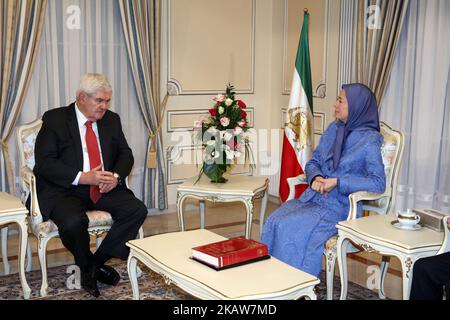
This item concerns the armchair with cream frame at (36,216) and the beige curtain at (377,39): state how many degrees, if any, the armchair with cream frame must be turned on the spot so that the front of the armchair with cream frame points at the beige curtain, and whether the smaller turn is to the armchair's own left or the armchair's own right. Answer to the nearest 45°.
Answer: approximately 45° to the armchair's own left

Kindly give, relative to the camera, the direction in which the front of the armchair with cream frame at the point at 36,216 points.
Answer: facing the viewer and to the right of the viewer

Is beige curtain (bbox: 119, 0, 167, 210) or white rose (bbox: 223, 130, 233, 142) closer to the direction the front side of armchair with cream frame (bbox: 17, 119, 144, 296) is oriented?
the white rose

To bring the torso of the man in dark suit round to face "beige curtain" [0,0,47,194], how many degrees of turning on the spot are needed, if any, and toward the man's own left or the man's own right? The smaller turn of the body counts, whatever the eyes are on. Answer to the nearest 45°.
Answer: approximately 180°

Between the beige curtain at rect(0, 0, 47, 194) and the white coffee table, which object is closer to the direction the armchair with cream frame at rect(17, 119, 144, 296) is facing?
the white coffee table

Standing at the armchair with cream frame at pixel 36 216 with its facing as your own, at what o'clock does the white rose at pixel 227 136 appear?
The white rose is roughly at 10 o'clock from the armchair with cream frame.

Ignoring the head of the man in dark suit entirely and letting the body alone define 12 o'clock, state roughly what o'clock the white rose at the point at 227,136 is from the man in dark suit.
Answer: The white rose is roughly at 10 o'clock from the man in dark suit.

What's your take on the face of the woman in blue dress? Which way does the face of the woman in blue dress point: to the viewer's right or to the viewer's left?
to the viewer's left

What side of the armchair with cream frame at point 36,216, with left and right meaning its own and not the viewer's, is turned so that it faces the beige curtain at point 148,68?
left

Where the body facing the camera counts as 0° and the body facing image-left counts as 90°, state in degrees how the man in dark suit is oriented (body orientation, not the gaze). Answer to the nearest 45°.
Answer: approximately 315°

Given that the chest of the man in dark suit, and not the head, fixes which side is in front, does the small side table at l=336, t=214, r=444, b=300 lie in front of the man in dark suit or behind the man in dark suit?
in front
